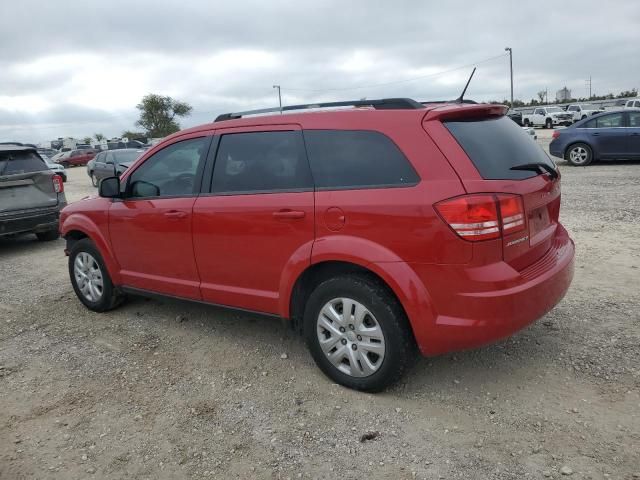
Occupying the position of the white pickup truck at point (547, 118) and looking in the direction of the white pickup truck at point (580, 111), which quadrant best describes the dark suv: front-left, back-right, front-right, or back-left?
back-right

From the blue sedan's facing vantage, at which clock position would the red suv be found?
The red suv is roughly at 3 o'clock from the blue sedan.

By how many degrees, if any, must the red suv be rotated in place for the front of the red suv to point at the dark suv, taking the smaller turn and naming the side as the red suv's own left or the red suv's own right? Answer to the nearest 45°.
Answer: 0° — it already faces it

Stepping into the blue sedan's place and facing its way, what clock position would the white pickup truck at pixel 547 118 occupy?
The white pickup truck is roughly at 9 o'clock from the blue sedan.

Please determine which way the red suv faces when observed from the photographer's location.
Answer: facing away from the viewer and to the left of the viewer

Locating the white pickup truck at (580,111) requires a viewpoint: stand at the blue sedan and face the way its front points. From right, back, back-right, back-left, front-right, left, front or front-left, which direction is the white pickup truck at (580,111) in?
left

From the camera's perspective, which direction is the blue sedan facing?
to the viewer's right

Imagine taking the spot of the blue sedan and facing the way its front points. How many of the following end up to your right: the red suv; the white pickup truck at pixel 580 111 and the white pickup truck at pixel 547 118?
1

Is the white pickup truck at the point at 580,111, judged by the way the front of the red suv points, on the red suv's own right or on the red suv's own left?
on the red suv's own right

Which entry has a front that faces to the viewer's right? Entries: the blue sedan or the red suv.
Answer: the blue sedan

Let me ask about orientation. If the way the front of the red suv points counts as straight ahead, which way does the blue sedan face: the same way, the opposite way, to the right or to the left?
the opposite way

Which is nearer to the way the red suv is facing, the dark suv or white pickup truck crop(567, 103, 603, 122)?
the dark suv

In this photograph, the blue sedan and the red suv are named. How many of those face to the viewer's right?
1

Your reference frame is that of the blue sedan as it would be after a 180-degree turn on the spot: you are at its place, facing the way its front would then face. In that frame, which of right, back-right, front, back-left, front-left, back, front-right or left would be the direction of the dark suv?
front-left

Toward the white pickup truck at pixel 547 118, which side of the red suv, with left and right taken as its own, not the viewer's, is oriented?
right
